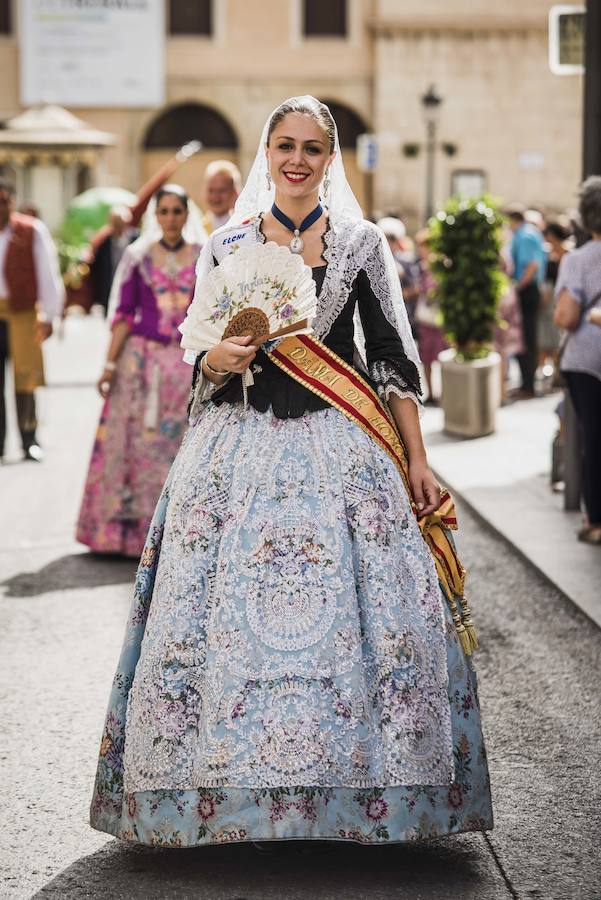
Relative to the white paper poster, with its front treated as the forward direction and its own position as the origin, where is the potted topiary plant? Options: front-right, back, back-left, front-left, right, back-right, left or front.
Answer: front

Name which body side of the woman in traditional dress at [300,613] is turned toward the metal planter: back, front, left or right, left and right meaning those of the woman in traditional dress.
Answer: back

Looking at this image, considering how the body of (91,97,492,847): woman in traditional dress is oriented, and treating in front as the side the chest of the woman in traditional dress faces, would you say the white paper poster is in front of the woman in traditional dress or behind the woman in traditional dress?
behind

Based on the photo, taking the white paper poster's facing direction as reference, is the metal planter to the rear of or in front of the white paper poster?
in front

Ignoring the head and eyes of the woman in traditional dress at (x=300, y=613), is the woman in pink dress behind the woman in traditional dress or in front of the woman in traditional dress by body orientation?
behind

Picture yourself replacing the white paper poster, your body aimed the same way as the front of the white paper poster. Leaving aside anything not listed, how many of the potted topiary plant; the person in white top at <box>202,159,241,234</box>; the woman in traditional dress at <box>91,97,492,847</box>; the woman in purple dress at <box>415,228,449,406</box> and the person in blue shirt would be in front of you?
5

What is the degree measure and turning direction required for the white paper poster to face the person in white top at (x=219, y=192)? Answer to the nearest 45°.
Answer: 0° — it already faces them

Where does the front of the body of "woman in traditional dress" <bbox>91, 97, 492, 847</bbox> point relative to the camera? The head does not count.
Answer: toward the camera

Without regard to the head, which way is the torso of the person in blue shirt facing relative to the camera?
to the viewer's left

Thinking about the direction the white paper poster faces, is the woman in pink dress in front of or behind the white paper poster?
in front

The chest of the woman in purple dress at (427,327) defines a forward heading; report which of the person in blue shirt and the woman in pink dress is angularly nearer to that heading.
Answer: the woman in pink dress

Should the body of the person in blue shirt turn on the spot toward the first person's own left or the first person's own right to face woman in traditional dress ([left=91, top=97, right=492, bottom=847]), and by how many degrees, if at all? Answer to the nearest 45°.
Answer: approximately 90° to the first person's own left
